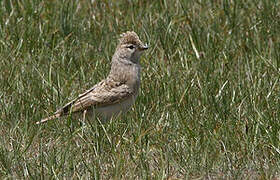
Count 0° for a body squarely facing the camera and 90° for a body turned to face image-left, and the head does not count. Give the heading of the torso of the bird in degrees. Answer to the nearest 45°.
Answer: approximately 270°
